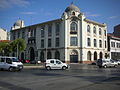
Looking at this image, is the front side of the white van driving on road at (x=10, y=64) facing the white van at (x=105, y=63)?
no

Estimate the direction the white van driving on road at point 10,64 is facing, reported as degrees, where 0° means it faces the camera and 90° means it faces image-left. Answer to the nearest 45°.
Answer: approximately 315°
